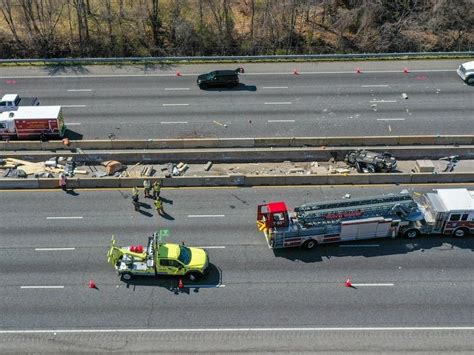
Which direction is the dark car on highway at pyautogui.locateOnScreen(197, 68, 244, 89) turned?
to the viewer's left

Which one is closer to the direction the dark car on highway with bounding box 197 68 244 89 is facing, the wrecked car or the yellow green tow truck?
the yellow green tow truck

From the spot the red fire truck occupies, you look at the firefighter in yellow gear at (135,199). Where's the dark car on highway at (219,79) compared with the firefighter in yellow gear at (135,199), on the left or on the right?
right

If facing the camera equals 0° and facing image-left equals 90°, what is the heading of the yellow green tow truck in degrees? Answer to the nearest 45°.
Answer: approximately 270°

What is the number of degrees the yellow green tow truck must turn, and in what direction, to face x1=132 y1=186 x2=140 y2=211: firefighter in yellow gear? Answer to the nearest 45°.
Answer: approximately 90° to its left

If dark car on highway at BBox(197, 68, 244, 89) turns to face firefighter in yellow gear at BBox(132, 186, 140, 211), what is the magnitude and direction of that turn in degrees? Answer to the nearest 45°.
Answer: approximately 90° to its left

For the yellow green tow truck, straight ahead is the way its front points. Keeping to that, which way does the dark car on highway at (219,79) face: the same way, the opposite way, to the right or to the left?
the opposite way

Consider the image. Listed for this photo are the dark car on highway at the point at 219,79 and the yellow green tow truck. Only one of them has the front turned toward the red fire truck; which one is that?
the yellow green tow truck

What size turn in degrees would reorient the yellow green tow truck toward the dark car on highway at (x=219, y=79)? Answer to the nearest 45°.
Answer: approximately 90° to its left
